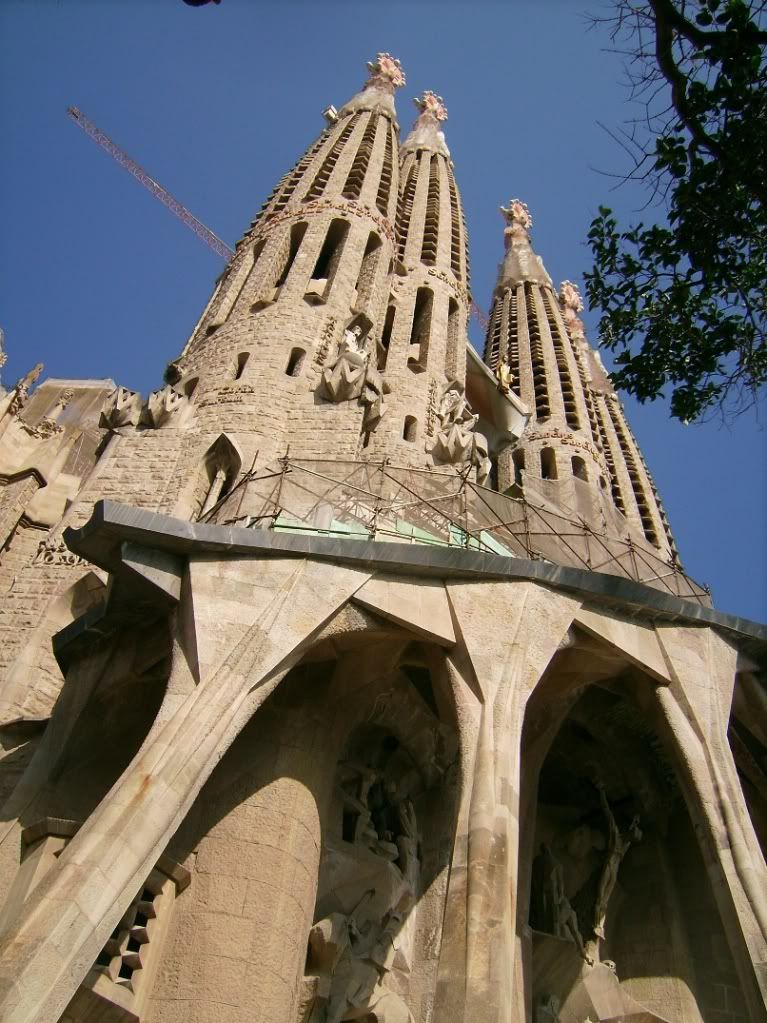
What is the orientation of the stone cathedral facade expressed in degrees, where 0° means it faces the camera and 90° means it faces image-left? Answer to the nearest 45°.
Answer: approximately 315°
